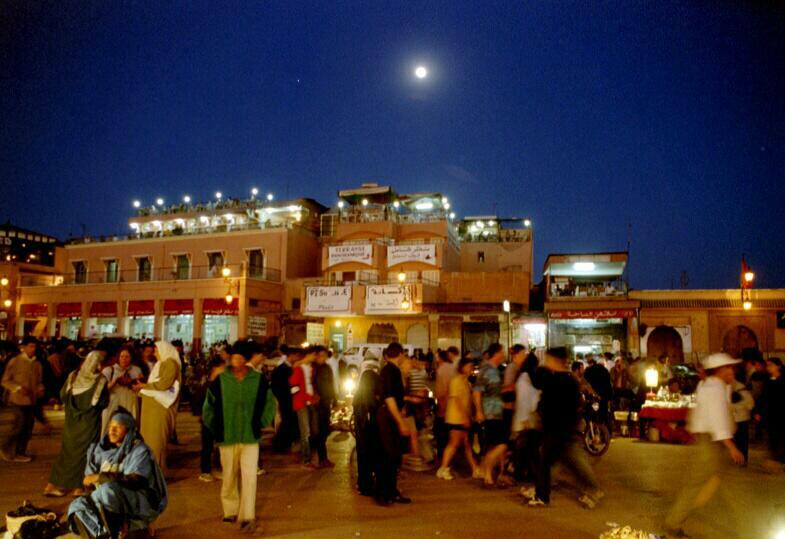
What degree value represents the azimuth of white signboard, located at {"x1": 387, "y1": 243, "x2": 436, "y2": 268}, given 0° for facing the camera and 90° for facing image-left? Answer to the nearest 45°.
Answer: approximately 0°

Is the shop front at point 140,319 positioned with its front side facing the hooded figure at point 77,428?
yes

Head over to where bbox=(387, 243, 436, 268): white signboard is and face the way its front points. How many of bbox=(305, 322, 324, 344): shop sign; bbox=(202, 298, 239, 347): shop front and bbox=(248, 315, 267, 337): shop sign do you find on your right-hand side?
3

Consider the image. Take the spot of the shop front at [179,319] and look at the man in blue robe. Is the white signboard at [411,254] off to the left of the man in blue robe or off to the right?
left
